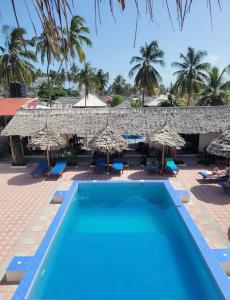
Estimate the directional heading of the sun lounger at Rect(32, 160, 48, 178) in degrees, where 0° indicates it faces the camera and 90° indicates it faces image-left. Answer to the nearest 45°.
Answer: approximately 45°

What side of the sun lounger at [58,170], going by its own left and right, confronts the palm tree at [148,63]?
back

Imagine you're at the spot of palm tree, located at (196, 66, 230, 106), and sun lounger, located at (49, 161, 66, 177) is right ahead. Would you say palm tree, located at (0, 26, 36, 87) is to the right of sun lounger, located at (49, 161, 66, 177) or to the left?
right

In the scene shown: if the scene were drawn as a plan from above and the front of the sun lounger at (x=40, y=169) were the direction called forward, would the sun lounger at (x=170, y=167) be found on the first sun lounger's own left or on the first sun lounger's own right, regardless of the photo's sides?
on the first sun lounger's own left

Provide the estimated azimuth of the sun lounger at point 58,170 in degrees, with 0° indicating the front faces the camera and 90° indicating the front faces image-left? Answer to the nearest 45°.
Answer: approximately 45°

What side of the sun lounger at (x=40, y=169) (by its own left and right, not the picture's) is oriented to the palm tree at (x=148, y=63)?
back

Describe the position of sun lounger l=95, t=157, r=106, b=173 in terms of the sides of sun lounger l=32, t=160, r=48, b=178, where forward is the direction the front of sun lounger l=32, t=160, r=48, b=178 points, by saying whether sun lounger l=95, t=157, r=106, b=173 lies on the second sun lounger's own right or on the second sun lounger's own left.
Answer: on the second sun lounger's own left

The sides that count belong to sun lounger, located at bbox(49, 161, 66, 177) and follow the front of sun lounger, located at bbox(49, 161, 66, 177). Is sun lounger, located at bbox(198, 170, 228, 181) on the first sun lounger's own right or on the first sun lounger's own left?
on the first sun lounger's own left
